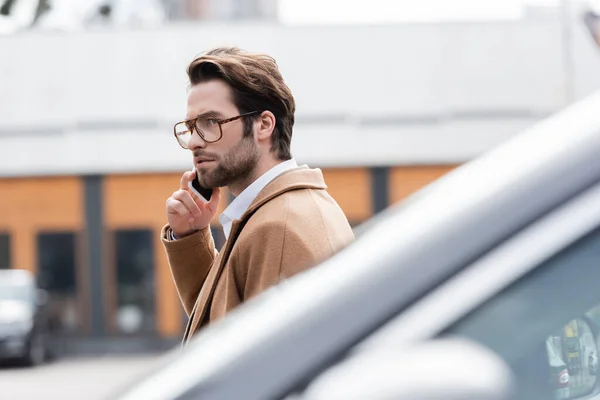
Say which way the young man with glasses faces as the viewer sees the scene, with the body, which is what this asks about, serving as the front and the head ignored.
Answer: to the viewer's left

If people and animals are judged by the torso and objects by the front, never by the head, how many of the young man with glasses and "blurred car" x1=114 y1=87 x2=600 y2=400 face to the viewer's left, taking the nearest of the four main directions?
2

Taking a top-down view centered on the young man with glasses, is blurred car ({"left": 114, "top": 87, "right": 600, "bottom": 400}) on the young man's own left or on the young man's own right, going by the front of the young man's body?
on the young man's own left

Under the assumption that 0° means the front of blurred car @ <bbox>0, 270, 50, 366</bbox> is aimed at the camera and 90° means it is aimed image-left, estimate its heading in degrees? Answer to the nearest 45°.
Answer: approximately 45°

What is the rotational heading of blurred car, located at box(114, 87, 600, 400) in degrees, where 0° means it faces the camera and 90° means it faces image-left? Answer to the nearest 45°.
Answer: approximately 90°

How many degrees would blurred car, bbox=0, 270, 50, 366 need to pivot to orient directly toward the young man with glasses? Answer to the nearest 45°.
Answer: approximately 45° to its left

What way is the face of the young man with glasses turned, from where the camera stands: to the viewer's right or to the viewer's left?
to the viewer's left

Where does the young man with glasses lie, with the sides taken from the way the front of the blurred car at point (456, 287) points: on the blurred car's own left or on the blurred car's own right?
on the blurred car's own right
